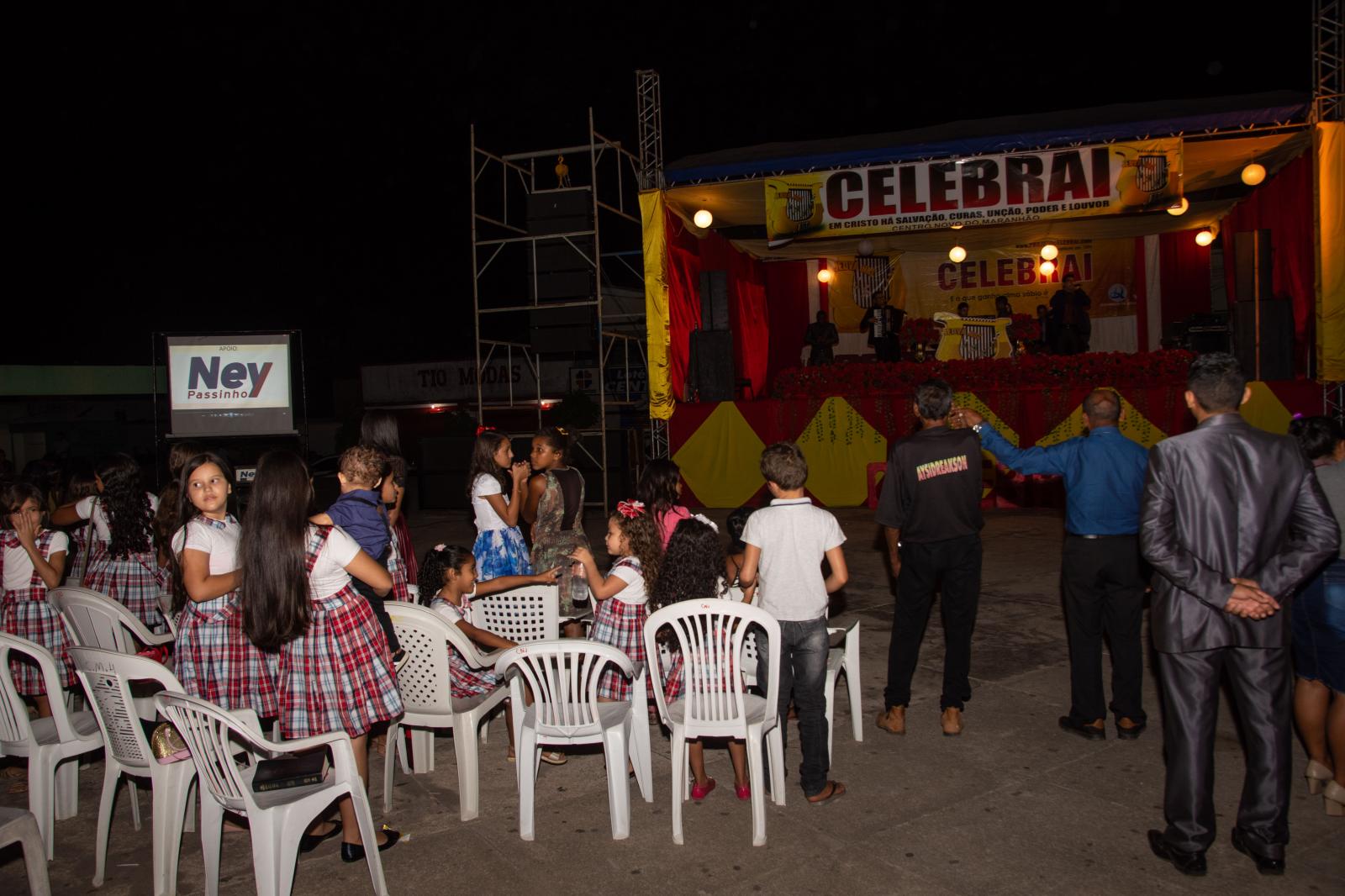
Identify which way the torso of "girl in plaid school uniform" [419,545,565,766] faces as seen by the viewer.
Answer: to the viewer's right

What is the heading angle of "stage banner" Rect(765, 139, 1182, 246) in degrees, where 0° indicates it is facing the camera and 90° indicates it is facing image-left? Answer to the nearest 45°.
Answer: approximately 0°

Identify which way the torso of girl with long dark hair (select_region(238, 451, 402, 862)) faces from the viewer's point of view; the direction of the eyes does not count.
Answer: away from the camera

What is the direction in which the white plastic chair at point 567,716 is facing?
away from the camera

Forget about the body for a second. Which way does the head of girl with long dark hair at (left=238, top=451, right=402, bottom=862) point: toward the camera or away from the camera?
away from the camera

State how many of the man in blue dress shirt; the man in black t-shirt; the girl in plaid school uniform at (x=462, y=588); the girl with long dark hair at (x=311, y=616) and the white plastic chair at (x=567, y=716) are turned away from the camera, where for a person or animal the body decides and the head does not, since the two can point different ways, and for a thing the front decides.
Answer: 4

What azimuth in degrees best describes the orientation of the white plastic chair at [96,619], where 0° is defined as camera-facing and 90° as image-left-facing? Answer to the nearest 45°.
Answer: approximately 225°

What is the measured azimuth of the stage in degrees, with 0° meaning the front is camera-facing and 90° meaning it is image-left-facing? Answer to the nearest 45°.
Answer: approximately 0°

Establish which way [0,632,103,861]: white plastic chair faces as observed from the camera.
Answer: facing away from the viewer and to the right of the viewer

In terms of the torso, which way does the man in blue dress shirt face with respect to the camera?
away from the camera
